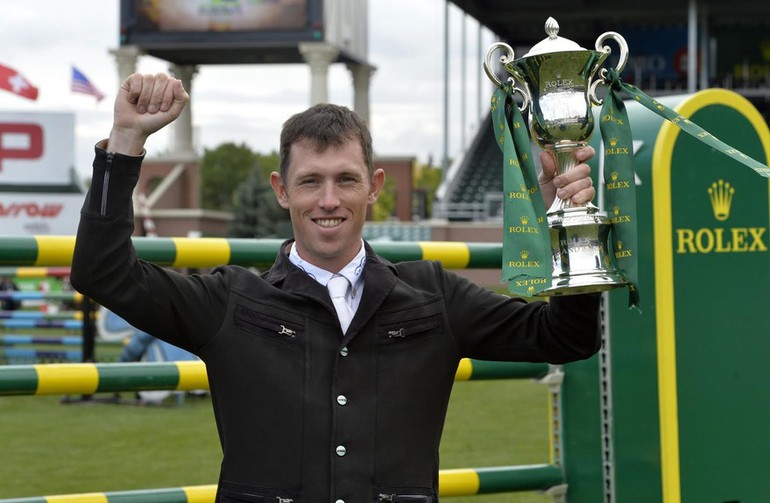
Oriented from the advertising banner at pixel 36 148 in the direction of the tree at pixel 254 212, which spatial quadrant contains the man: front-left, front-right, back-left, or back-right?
back-right

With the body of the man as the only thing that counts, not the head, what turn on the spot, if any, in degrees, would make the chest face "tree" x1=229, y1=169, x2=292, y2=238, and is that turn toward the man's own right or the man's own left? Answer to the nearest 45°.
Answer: approximately 180°

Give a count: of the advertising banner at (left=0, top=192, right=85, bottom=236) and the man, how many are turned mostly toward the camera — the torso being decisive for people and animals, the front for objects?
2

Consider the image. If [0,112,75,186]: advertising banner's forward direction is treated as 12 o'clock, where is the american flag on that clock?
The american flag is roughly at 6 o'clock from the advertising banner.

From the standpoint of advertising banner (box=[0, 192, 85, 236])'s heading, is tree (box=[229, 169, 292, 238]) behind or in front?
behind

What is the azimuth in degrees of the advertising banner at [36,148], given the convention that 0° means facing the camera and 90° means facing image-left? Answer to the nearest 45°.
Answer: approximately 0°

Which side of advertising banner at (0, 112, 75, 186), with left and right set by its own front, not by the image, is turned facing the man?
front
